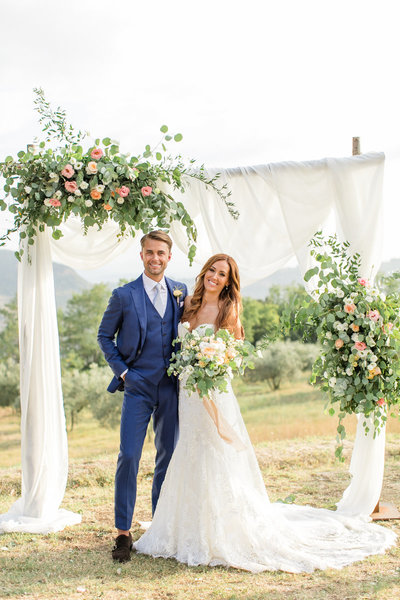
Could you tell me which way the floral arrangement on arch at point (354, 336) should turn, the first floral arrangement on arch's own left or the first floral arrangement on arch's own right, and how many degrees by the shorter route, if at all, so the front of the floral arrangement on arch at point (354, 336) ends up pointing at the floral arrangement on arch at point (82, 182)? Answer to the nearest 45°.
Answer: approximately 90° to the first floral arrangement on arch's own right

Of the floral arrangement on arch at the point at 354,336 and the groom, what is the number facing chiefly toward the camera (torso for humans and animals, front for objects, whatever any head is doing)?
2

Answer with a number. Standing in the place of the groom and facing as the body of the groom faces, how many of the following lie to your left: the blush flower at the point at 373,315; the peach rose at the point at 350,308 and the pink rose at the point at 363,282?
3

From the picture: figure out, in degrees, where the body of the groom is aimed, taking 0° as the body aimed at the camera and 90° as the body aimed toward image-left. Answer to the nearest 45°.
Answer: approximately 0°

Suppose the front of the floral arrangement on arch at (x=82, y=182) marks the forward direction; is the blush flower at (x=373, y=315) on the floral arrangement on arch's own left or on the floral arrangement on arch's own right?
on the floral arrangement on arch's own left

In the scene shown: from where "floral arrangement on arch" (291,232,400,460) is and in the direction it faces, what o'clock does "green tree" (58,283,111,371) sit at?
The green tree is roughly at 5 o'clock from the floral arrangement on arch.

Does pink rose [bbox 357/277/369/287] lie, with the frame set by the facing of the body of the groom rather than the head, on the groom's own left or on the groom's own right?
on the groom's own left

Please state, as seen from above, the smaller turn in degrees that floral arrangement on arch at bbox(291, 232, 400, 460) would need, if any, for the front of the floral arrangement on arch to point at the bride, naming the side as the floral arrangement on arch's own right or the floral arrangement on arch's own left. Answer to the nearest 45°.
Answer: approximately 45° to the floral arrangement on arch's own right
